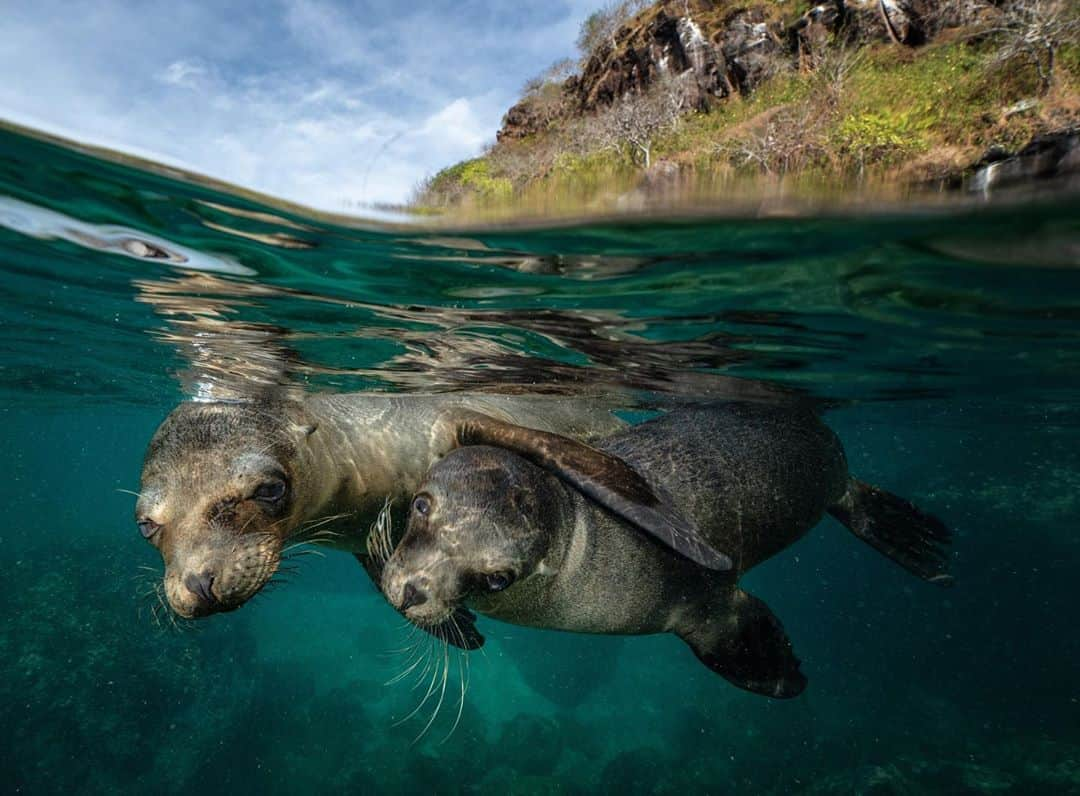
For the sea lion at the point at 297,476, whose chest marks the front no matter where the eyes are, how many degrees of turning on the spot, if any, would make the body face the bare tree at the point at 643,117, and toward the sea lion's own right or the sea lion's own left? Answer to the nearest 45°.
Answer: approximately 180°

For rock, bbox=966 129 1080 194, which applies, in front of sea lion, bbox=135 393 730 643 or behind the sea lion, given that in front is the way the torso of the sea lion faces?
behind

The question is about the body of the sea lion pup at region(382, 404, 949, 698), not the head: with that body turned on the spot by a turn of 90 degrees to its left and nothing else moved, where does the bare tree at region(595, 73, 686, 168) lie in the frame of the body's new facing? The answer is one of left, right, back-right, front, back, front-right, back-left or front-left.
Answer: back-left

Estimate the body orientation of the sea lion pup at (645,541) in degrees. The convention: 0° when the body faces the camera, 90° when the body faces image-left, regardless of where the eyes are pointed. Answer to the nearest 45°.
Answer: approximately 45°

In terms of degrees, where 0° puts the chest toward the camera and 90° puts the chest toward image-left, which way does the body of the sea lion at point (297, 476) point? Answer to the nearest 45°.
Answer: approximately 45°

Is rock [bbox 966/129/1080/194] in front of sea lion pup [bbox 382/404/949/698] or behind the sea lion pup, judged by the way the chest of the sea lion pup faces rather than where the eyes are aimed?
behind
